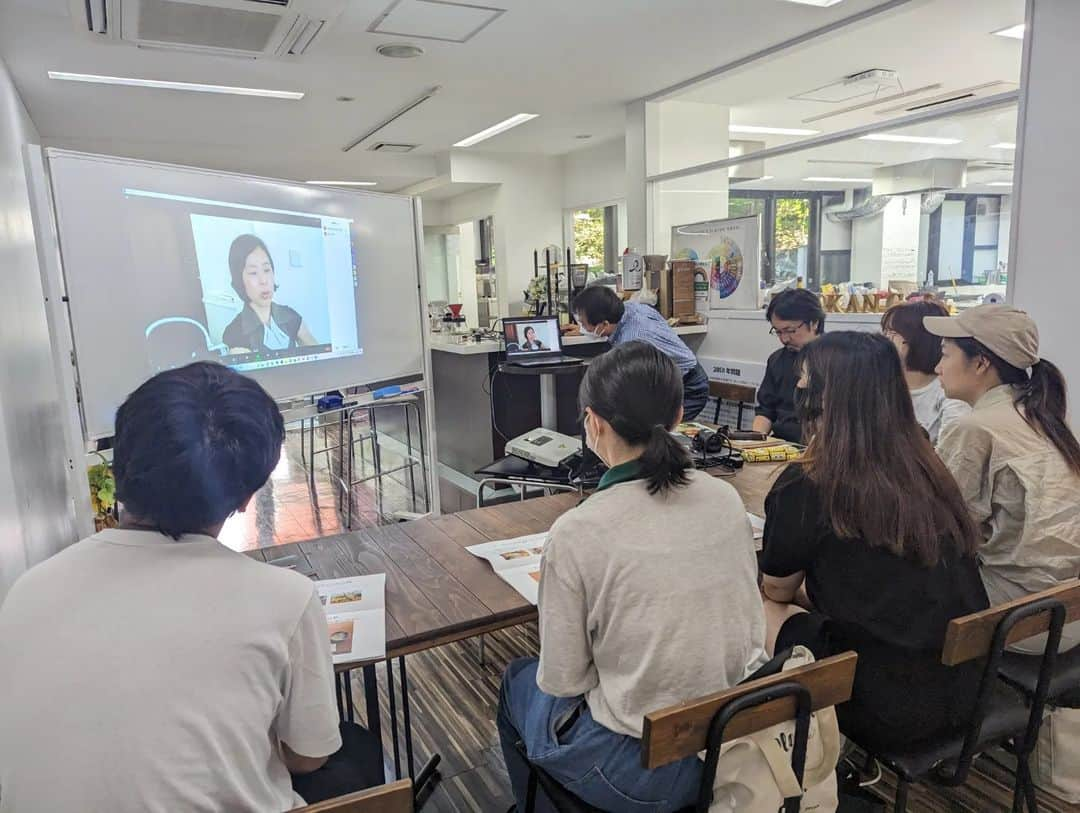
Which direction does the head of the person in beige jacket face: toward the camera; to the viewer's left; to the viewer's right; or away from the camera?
to the viewer's left

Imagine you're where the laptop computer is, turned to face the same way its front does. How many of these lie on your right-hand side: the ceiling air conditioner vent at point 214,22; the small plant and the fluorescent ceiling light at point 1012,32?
2

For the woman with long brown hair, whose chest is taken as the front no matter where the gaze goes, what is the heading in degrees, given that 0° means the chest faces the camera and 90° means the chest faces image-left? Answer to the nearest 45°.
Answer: approximately 135°

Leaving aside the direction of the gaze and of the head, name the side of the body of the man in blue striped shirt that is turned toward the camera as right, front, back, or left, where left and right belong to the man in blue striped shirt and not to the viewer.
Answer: left

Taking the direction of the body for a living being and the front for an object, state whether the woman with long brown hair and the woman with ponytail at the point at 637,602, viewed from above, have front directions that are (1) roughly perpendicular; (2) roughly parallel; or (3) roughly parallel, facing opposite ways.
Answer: roughly parallel

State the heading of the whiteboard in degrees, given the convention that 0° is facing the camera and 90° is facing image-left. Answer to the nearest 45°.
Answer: approximately 315°

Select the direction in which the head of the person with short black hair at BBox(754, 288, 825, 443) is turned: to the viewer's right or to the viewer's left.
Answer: to the viewer's left

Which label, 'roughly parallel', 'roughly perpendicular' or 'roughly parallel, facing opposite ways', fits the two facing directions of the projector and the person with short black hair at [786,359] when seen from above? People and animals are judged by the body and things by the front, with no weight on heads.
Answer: roughly perpendicular

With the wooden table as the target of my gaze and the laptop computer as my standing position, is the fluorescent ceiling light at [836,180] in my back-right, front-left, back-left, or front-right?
back-left

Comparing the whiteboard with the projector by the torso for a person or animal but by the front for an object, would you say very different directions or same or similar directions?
very different directions

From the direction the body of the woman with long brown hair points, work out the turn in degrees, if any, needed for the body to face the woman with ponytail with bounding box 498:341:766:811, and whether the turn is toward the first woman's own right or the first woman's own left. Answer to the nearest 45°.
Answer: approximately 90° to the first woman's own left

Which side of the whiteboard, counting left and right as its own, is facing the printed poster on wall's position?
left

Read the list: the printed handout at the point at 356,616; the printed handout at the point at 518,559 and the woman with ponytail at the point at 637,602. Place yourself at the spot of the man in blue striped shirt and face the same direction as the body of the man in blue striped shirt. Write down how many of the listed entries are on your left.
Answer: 3

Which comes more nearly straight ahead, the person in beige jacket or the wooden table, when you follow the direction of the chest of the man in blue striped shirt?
the wooden table

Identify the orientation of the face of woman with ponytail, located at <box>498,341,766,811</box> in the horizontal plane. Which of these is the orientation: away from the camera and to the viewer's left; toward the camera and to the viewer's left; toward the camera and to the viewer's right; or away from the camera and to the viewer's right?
away from the camera and to the viewer's left

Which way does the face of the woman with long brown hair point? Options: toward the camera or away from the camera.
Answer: away from the camera

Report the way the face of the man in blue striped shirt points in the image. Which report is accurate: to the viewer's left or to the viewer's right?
to the viewer's left

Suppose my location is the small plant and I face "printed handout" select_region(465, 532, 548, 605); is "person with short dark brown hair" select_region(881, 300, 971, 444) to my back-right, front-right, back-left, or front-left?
front-left

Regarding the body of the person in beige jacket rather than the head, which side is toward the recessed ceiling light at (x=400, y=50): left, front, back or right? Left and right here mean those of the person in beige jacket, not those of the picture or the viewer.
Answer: front
